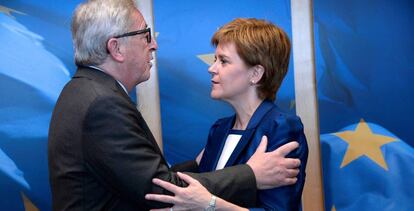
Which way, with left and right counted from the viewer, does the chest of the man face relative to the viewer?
facing to the right of the viewer

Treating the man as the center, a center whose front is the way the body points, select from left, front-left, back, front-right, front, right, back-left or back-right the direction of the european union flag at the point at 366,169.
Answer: front-left

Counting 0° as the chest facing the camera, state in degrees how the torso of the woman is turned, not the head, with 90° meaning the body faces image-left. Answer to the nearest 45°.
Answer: approximately 45°

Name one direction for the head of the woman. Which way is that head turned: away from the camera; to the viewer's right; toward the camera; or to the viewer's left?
to the viewer's left

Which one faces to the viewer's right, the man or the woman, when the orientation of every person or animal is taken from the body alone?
the man

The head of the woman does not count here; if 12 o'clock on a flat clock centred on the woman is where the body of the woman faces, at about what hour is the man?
The man is roughly at 12 o'clock from the woman.

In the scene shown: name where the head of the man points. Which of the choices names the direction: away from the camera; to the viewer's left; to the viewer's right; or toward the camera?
to the viewer's right

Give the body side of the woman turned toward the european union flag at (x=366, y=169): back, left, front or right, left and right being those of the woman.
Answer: back

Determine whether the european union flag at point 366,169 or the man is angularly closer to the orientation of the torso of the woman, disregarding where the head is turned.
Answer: the man

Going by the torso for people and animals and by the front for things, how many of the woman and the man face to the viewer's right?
1

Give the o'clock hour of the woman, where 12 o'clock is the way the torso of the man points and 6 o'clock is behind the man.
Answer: The woman is roughly at 11 o'clock from the man.
